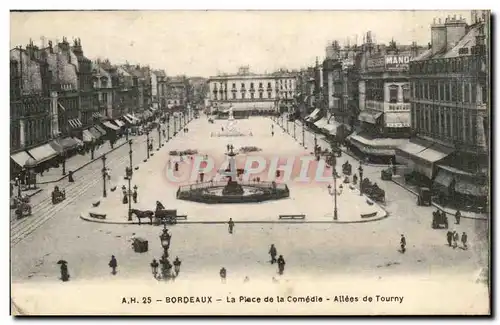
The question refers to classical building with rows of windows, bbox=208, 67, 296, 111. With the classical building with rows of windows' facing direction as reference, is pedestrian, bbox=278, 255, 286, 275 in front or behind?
in front

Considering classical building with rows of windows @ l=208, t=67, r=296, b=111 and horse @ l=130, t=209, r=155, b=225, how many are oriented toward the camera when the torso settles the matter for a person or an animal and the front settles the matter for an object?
1

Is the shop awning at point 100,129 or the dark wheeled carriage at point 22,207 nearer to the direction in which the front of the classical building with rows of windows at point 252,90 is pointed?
the dark wheeled carriage

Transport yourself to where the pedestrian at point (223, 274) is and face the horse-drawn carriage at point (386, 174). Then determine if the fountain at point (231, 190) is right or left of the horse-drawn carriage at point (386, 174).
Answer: left

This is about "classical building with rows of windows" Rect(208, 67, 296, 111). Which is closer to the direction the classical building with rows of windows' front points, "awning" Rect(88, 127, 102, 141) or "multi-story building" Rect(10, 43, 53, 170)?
the multi-story building

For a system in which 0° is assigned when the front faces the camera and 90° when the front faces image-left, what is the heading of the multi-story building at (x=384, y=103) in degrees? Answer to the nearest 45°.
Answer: approximately 45°

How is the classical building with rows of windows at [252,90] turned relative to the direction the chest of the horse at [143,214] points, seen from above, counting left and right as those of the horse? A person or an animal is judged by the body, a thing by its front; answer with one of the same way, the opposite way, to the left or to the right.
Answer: to the left

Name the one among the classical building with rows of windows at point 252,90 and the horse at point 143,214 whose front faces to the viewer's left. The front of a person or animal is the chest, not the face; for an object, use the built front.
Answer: the horse

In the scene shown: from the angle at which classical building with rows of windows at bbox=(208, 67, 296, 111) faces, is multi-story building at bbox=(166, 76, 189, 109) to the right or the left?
on its right

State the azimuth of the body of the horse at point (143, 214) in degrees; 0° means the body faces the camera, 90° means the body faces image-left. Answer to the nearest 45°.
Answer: approximately 90°

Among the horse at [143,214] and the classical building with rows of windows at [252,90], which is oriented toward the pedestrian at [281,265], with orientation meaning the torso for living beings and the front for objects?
the classical building with rows of windows

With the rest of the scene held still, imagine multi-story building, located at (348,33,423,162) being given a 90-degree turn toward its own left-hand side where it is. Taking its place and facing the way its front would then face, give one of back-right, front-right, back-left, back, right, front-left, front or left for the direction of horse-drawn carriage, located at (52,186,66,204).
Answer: right

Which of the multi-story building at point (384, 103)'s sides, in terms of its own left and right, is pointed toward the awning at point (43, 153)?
front

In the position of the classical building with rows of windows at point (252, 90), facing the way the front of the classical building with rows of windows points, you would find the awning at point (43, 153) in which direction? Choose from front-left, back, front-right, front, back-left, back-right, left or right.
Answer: front-right

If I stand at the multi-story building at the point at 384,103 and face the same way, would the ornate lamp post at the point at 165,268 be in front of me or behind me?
in front
